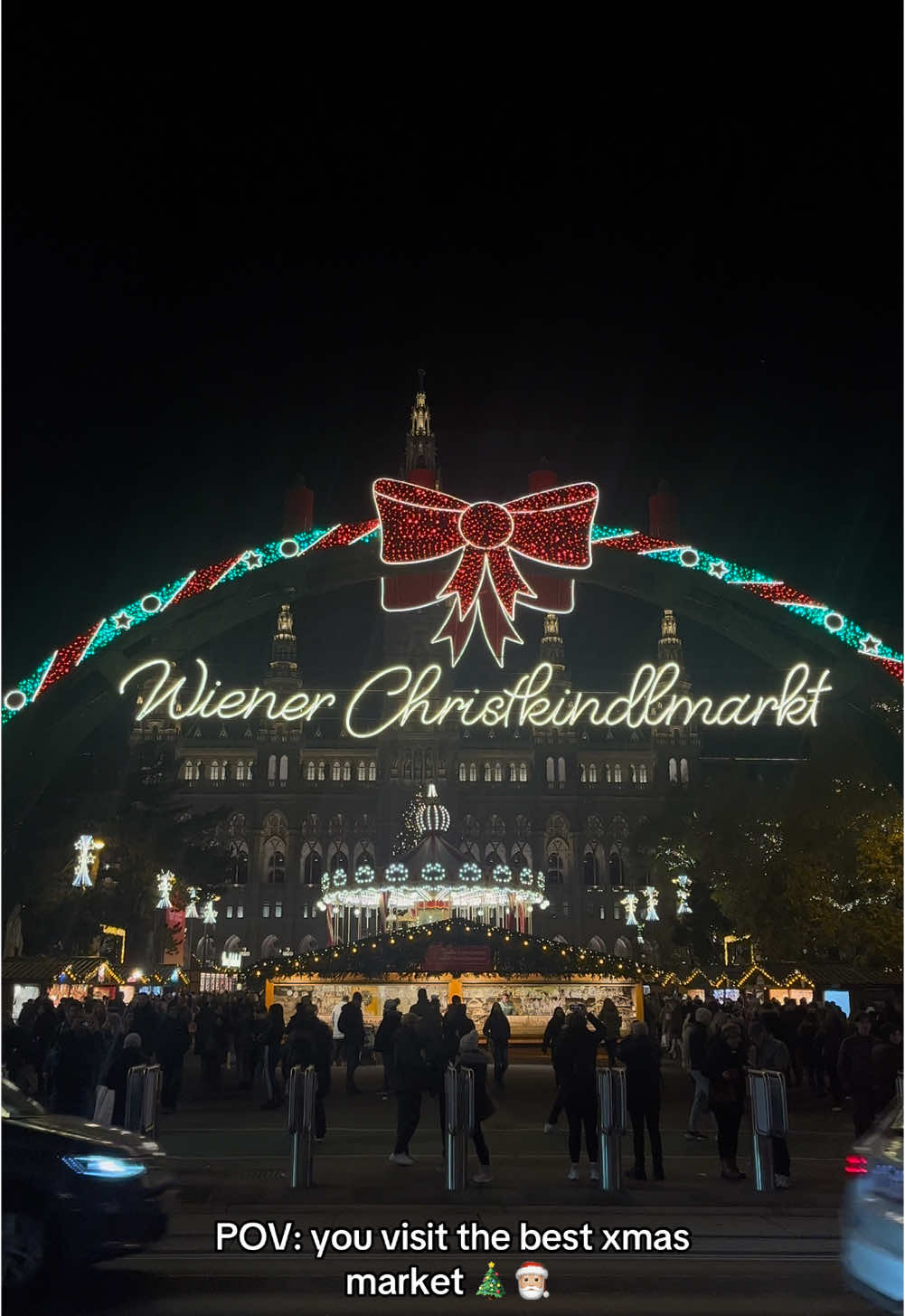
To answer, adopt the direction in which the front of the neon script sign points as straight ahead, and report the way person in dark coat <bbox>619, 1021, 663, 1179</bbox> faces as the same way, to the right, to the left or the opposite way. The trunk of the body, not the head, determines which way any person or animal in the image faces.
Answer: the opposite way

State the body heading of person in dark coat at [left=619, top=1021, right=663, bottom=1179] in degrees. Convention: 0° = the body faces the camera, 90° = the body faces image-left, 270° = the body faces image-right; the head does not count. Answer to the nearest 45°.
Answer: approximately 180°

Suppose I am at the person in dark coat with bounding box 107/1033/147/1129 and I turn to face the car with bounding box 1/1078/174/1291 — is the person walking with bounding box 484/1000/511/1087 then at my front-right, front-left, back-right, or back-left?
back-left

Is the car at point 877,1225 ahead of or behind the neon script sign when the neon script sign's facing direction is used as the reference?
ahead

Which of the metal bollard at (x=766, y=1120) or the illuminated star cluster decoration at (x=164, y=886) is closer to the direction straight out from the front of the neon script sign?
the metal bollard

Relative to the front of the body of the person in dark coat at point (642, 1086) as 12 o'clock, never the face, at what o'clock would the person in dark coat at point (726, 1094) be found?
the person in dark coat at point (726, 1094) is roughly at 3 o'clock from the person in dark coat at point (642, 1086).

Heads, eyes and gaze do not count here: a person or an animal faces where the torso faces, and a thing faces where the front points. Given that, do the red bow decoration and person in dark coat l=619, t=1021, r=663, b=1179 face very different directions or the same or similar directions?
very different directions

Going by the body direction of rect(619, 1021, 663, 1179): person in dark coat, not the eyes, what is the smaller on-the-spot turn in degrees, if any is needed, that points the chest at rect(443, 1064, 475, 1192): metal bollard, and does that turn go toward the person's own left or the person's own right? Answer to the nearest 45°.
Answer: approximately 135° to the person's own left
